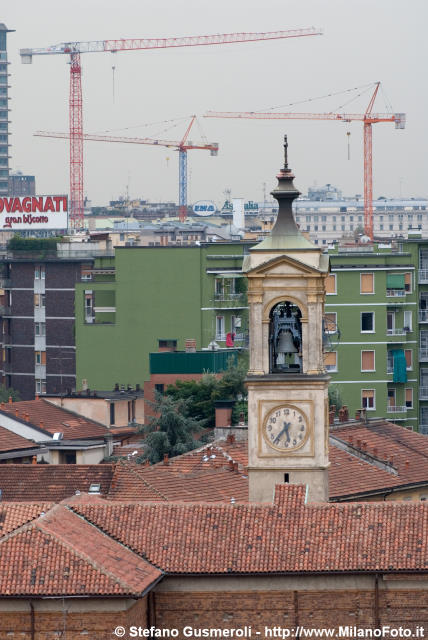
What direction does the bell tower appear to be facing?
toward the camera
